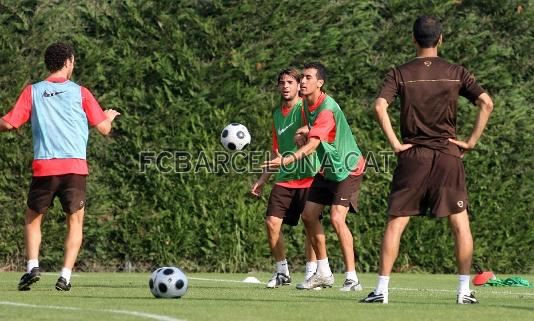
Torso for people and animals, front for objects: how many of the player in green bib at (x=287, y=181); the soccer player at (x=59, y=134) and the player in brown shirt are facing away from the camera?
2

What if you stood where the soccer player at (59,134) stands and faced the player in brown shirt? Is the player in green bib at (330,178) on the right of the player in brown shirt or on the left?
left

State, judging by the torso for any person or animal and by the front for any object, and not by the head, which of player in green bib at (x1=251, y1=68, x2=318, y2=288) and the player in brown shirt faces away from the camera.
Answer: the player in brown shirt

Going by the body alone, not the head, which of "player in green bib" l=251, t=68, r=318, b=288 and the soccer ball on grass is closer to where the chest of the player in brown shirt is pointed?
the player in green bib

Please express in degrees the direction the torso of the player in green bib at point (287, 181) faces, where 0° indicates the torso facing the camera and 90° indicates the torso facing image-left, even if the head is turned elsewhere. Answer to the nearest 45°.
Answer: approximately 45°

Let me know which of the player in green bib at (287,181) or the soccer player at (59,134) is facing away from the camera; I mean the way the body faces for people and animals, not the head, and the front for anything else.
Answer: the soccer player

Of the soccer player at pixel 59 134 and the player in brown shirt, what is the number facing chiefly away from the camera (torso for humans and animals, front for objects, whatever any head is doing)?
2

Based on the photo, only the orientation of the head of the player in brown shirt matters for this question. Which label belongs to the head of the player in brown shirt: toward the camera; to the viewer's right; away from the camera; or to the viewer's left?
away from the camera

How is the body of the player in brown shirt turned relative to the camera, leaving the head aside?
away from the camera

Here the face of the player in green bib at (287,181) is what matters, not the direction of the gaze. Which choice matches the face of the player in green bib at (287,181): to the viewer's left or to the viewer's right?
to the viewer's left

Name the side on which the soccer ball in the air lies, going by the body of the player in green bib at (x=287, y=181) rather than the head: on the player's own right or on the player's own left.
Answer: on the player's own right

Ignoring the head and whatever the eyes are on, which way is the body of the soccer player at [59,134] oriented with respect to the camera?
away from the camera
